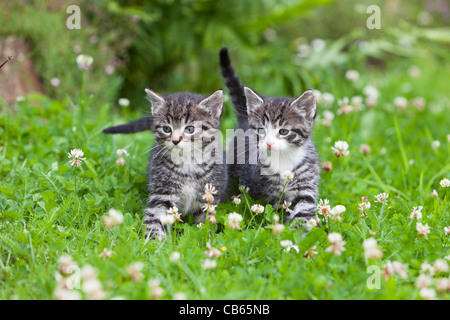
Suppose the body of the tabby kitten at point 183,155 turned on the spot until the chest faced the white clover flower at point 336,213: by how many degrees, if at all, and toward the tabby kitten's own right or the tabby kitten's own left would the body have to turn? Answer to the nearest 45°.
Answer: approximately 45° to the tabby kitten's own left

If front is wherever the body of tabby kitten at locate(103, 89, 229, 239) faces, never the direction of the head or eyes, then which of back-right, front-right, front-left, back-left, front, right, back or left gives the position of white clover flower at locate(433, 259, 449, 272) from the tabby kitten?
front-left

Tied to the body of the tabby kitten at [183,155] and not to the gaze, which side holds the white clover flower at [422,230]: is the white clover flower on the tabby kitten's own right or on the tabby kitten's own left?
on the tabby kitten's own left

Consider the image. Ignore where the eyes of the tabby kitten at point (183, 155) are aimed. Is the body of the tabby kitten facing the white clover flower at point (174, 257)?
yes

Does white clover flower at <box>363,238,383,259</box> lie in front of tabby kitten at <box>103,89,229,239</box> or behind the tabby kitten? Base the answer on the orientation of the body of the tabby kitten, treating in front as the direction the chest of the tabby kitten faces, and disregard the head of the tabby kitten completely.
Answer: in front

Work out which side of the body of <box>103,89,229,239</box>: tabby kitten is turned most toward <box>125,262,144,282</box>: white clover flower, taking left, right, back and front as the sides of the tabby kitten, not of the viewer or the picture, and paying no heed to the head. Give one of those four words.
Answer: front

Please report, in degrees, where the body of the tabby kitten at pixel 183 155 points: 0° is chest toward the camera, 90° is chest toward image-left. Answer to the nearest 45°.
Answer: approximately 0°

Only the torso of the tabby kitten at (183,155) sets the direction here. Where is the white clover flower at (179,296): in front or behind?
in front
